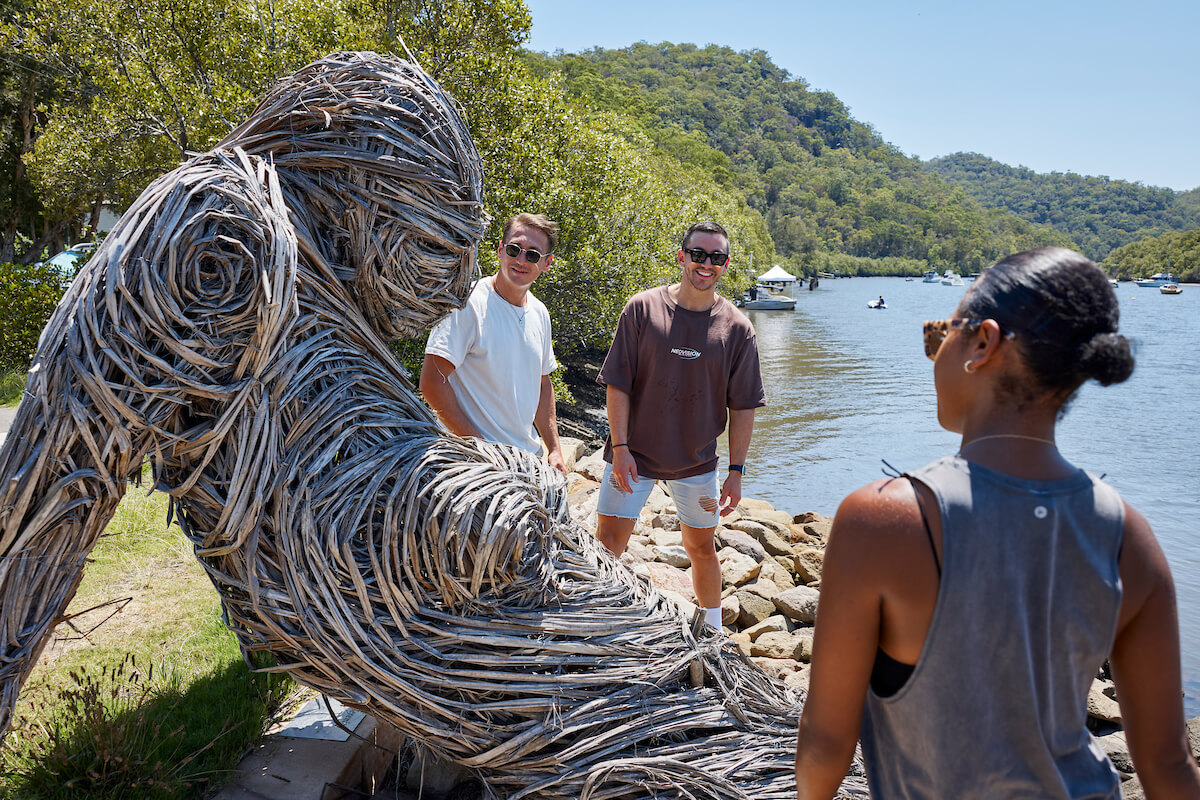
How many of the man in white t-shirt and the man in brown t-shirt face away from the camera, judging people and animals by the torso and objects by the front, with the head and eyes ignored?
0

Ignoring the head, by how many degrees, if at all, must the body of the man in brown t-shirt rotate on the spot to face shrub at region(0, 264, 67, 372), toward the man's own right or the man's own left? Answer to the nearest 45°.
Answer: approximately 135° to the man's own right

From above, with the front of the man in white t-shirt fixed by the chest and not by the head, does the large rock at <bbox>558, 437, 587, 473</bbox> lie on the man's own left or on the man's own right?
on the man's own left

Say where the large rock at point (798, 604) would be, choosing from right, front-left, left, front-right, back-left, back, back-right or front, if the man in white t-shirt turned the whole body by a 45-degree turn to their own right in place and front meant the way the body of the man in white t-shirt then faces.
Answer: back-left

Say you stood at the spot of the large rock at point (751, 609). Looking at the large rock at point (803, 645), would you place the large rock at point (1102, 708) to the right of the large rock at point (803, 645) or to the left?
left

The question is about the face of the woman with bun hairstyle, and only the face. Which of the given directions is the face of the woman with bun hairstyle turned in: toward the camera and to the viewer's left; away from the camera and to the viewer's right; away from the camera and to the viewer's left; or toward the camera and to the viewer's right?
away from the camera and to the viewer's left

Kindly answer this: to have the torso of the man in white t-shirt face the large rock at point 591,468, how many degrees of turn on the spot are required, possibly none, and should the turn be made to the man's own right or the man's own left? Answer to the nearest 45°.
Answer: approximately 135° to the man's own left

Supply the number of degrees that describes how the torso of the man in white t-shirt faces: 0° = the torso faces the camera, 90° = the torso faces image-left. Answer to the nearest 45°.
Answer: approximately 315°
